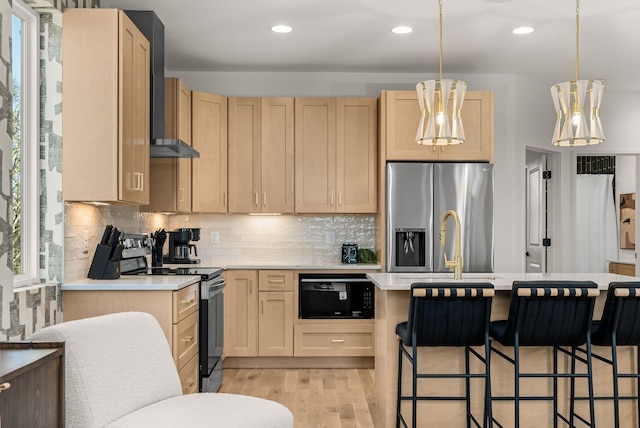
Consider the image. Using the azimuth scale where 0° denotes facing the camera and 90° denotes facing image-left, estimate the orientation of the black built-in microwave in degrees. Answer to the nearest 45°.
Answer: approximately 0°

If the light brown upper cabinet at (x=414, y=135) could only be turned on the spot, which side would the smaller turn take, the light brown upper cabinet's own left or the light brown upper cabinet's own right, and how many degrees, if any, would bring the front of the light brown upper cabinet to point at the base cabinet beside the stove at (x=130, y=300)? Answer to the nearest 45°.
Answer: approximately 45° to the light brown upper cabinet's own right

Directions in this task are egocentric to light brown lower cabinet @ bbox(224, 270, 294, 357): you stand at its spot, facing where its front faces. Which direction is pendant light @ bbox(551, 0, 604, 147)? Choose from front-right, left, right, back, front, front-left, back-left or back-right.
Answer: front-left
